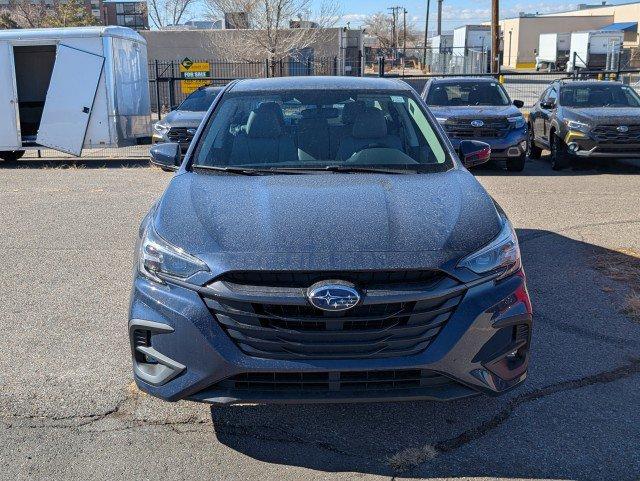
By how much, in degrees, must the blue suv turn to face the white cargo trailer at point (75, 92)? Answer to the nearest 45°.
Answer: approximately 90° to its right

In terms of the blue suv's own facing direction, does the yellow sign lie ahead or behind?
behind

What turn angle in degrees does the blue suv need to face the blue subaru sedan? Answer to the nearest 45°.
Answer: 0° — it already faces it

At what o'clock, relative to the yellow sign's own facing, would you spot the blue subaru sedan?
The blue subaru sedan is roughly at 12 o'clock from the yellow sign.

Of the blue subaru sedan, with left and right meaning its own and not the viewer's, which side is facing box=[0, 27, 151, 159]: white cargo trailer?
back
